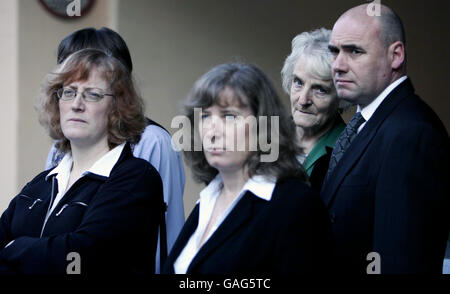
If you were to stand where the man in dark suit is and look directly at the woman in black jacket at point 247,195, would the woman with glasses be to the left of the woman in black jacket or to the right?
right

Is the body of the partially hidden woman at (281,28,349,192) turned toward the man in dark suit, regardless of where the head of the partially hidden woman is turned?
no

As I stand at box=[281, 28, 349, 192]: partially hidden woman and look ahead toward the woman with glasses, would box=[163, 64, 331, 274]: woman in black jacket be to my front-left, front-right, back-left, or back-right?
front-left

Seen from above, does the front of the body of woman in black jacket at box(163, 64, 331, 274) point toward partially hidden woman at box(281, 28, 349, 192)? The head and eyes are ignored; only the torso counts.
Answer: no

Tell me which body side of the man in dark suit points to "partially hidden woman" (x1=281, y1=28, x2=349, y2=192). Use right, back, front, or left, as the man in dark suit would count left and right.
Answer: right

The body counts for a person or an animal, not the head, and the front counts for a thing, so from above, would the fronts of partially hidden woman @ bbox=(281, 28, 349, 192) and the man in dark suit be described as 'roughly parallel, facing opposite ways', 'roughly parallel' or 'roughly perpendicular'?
roughly parallel

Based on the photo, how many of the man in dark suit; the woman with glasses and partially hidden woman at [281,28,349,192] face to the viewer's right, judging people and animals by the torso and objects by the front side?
0

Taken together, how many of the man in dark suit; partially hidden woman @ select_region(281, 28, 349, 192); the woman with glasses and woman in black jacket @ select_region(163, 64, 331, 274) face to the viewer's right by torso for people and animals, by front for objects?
0

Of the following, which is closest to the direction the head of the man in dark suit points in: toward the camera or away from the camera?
toward the camera

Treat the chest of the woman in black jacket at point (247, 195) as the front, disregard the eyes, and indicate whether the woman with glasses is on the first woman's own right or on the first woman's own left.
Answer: on the first woman's own right

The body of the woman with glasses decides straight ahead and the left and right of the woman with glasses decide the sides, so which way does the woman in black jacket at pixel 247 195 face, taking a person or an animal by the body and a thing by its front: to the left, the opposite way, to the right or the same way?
the same way

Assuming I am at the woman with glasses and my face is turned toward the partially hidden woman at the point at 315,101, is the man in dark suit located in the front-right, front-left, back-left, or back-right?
front-right

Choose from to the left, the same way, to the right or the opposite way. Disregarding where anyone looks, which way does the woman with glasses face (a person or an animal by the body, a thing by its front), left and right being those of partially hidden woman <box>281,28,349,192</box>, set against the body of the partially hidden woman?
the same way

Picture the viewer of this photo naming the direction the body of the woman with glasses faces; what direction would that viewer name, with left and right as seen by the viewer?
facing the viewer and to the left of the viewer
